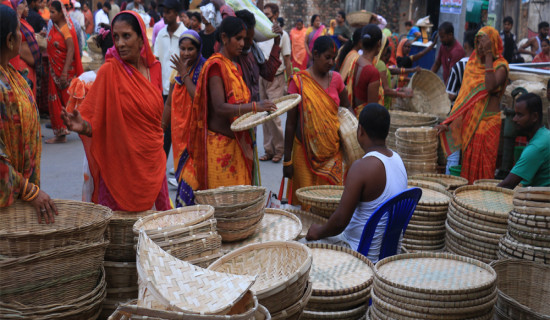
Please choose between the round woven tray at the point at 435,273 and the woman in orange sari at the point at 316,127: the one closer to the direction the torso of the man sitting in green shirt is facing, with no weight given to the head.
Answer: the woman in orange sari

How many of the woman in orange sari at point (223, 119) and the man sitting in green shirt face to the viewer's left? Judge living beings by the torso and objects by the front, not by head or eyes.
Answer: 1

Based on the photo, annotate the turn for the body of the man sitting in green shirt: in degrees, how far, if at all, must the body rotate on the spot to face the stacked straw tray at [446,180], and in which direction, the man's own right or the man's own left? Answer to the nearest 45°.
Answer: approximately 45° to the man's own right

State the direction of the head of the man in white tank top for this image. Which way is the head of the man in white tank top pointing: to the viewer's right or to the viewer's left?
to the viewer's left

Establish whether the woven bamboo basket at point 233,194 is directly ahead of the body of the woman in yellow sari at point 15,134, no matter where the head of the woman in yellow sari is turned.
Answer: yes

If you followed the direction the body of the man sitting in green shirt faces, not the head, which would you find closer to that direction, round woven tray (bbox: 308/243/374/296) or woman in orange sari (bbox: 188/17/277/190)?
the woman in orange sari
